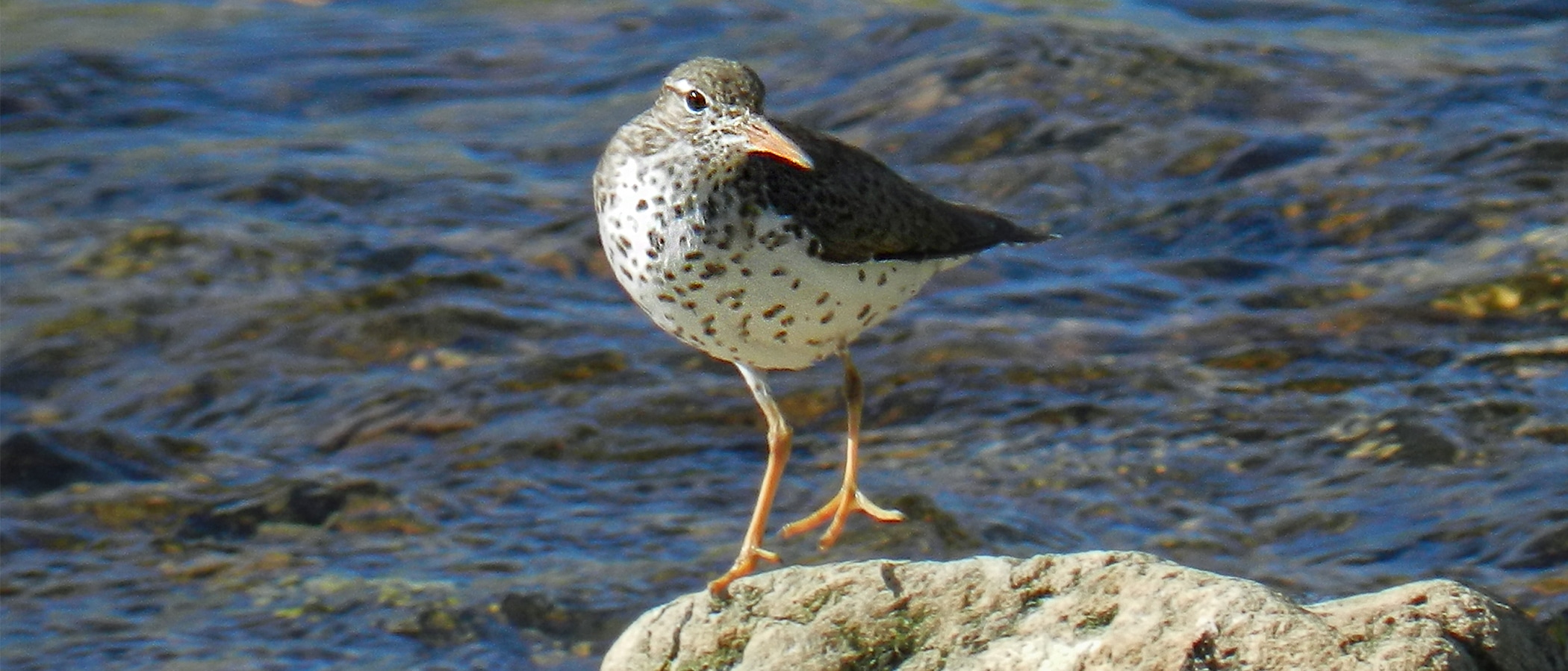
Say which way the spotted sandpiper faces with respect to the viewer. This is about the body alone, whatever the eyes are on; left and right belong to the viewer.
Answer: facing the viewer and to the left of the viewer
